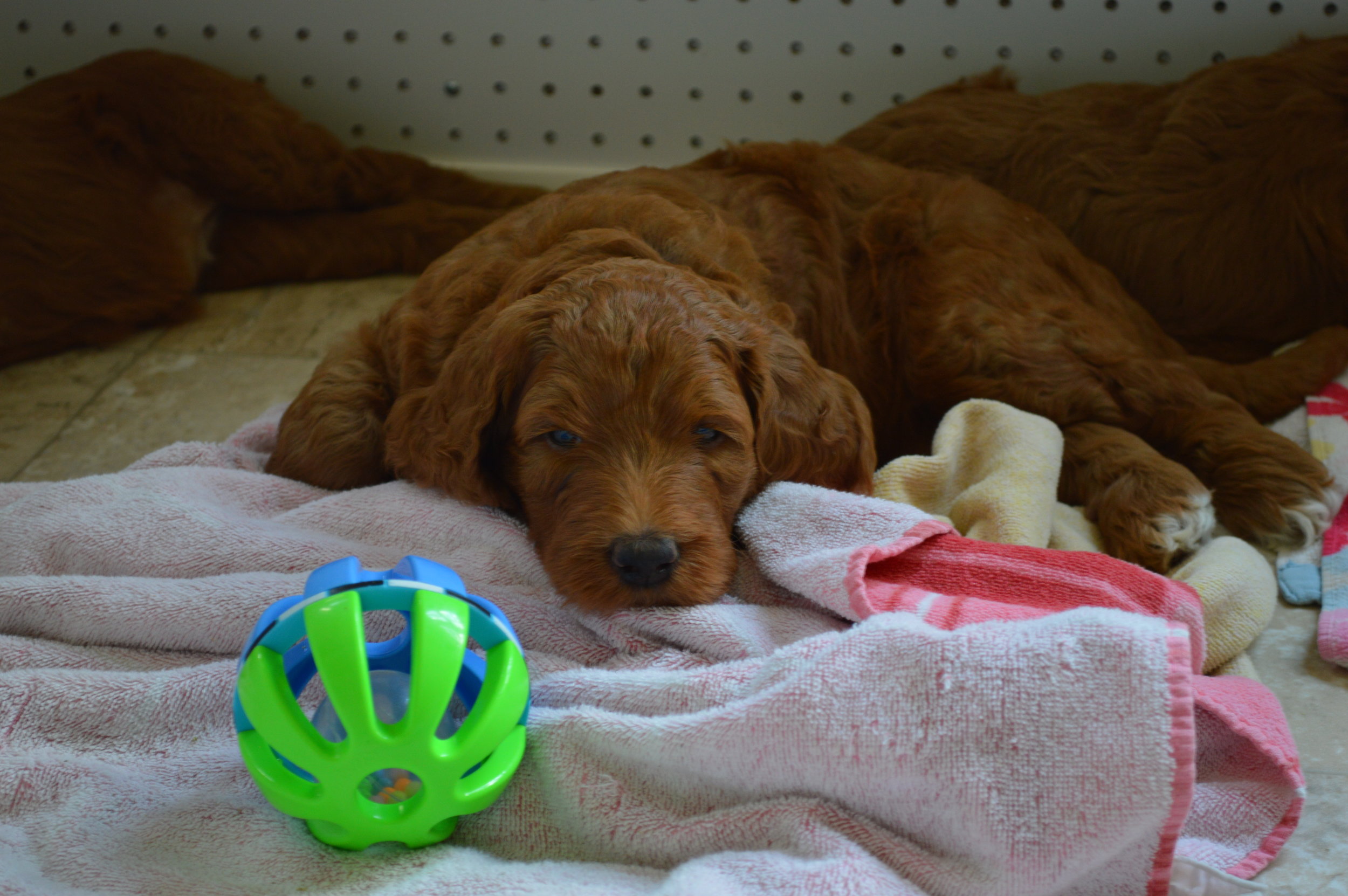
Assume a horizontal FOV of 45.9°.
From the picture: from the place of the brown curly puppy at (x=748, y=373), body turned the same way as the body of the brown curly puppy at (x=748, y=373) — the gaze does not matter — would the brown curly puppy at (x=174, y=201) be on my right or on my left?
on my right

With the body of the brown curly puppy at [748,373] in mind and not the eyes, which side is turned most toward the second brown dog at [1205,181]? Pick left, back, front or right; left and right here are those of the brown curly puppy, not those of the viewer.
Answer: back

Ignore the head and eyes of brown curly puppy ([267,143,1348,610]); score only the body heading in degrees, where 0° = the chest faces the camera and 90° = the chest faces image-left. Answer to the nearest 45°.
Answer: approximately 45°

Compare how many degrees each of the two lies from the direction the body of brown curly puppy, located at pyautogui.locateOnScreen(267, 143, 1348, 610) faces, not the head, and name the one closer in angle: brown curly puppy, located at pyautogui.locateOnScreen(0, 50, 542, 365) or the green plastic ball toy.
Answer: the green plastic ball toy

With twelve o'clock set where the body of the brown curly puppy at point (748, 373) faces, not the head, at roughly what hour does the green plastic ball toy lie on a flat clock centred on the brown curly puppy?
The green plastic ball toy is roughly at 11 o'clock from the brown curly puppy.
